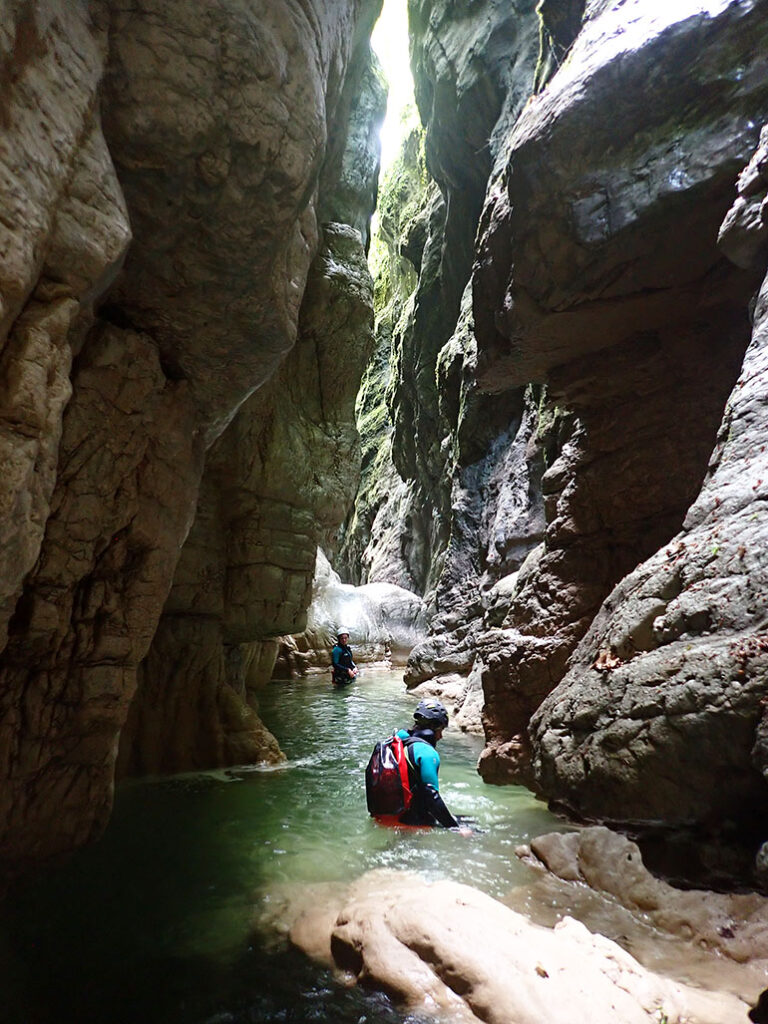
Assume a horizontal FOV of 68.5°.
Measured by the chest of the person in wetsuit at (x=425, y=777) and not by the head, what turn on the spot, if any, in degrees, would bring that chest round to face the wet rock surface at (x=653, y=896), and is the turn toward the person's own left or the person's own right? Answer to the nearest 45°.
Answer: approximately 45° to the person's own right

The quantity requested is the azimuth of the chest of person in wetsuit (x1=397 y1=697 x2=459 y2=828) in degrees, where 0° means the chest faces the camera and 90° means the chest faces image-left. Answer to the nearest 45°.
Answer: approximately 270°

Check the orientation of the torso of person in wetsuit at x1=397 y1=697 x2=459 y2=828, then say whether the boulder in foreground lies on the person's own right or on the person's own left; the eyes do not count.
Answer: on the person's own right

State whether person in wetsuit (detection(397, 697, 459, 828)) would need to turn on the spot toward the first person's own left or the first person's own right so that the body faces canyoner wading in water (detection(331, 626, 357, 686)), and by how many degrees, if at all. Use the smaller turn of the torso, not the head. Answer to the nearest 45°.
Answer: approximately 90° to the first person's own left

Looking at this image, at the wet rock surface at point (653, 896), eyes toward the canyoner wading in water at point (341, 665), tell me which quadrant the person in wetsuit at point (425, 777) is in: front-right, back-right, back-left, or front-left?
front-left

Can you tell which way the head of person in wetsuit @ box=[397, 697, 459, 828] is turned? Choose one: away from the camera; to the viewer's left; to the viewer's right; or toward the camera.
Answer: to the viewer's right

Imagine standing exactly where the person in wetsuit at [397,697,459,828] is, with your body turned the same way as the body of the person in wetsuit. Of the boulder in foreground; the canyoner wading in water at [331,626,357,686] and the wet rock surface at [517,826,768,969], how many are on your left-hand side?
1
